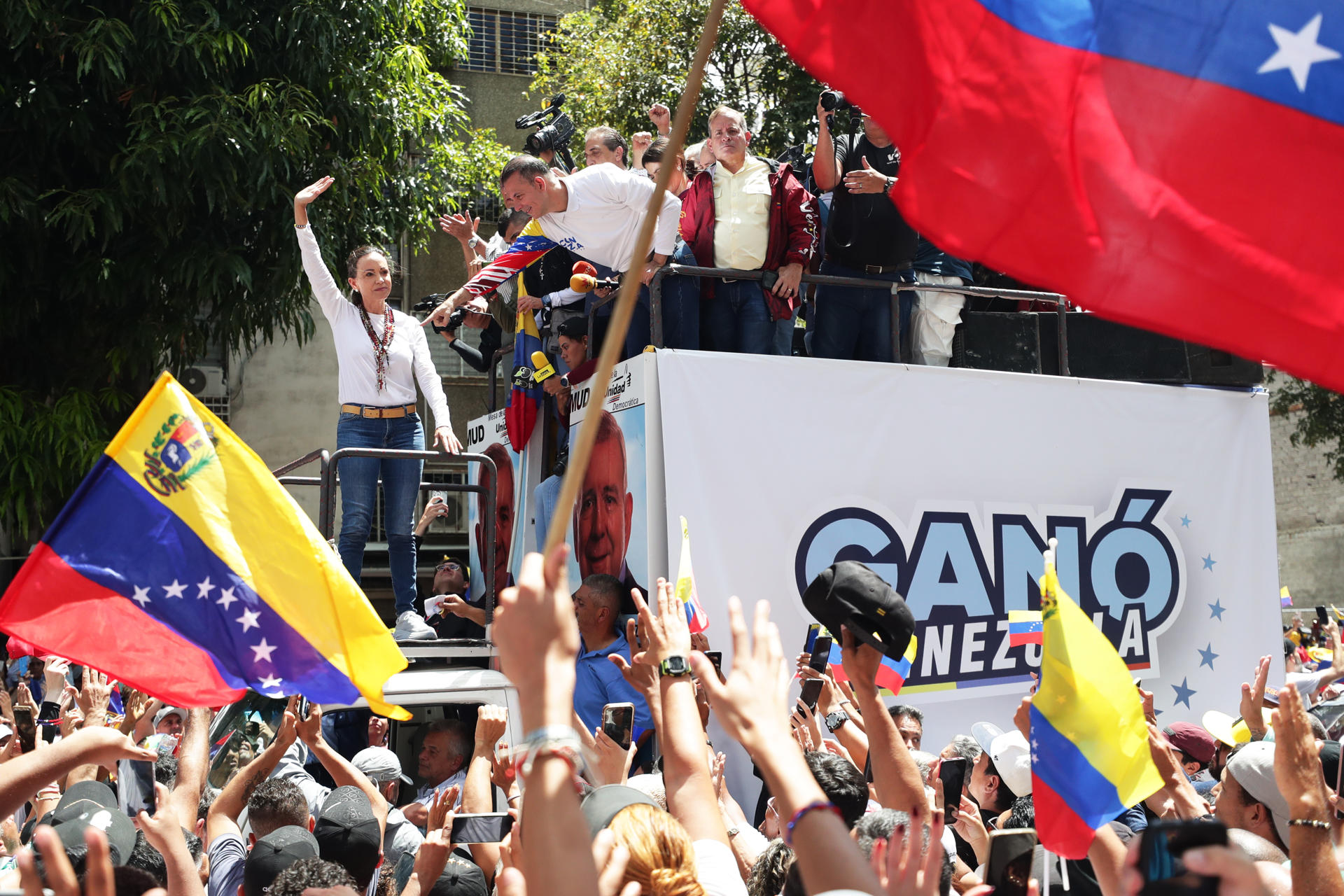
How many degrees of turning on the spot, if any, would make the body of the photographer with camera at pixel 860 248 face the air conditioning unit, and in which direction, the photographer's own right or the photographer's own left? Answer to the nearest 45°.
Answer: approximately 135° to the photographer's own right

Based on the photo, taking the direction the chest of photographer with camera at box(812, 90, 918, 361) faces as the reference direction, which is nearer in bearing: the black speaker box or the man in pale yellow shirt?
the man in pale yellow shirt

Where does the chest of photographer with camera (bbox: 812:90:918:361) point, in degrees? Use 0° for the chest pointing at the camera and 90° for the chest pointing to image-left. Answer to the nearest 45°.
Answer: approximately 0°

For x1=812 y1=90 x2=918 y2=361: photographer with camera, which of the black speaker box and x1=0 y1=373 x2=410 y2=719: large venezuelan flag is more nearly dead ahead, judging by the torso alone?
the large venezuelan flag

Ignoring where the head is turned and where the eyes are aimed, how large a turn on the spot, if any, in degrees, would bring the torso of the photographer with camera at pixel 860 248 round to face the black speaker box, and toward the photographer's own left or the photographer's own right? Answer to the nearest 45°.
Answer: approximately 135° to the photographer's own left

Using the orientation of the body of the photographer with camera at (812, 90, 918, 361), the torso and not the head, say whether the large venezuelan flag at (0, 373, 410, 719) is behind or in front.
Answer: in front

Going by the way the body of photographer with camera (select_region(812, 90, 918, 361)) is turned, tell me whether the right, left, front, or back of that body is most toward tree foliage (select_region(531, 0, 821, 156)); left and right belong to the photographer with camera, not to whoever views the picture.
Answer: back

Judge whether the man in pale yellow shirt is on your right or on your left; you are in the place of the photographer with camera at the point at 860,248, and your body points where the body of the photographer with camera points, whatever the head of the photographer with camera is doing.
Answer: on your right

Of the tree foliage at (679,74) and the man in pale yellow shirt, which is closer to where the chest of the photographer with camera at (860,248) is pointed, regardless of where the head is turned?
the man in pale yellow shirt

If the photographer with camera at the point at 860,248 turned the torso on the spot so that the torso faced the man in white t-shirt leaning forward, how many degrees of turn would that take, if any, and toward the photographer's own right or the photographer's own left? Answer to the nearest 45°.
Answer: approximately 45° to the photographer's own right

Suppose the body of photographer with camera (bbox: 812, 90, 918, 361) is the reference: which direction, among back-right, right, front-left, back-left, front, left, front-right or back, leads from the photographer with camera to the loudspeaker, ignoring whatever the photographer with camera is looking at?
back-left
